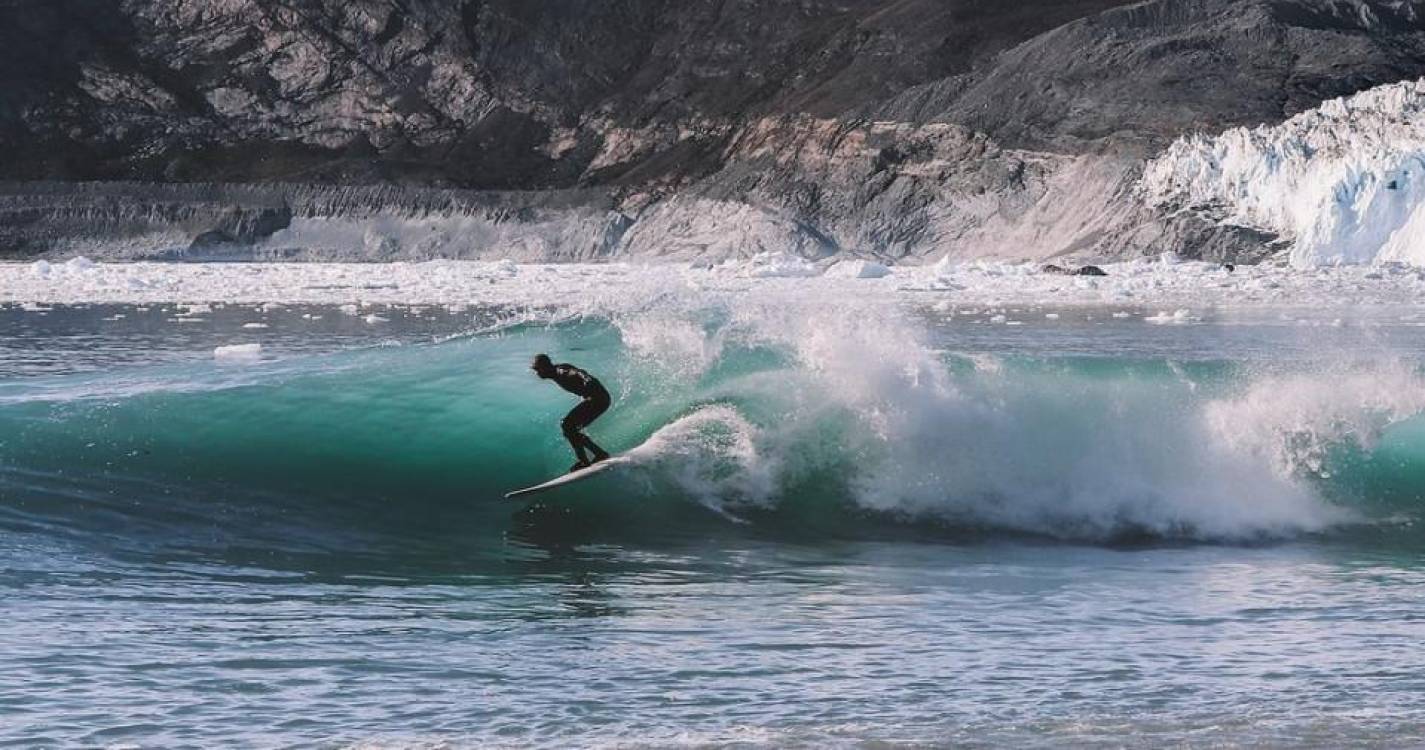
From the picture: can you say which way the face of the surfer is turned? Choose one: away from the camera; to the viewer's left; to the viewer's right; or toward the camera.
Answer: to the viewer's left

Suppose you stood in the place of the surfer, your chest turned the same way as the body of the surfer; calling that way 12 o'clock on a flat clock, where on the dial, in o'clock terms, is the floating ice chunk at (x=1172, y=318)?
The floating ice chunk is roughly at 4 o'clock from the surfer.

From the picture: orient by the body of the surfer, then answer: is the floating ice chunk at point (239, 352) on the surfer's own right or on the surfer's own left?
on the surfer's own right

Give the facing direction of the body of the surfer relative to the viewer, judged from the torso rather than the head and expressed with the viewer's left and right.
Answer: facing to the left of the viewer
